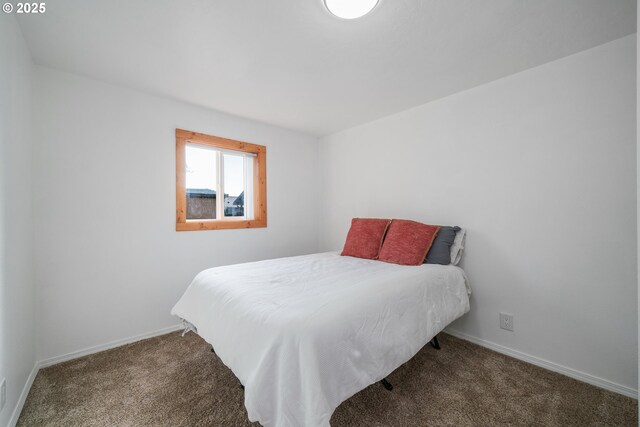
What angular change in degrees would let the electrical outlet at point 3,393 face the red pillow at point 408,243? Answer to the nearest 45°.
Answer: approximately 45° to its right

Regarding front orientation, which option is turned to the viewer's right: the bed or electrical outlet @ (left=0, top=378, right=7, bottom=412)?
the electrical outlet

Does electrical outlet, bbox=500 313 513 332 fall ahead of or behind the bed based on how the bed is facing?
behind

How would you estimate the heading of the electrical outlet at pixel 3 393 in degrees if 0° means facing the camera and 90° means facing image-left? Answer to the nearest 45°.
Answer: approximately 270°

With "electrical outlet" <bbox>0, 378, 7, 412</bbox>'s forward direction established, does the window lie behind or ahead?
ahead

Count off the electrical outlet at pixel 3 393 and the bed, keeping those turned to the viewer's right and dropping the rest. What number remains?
1

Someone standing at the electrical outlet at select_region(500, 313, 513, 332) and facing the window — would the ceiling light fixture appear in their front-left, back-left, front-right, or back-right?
front-left

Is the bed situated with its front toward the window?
no

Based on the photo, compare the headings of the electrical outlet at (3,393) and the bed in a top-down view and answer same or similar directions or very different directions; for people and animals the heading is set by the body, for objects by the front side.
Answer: very different directions

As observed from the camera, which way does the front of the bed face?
facing the viewer and to the left of the viewer
